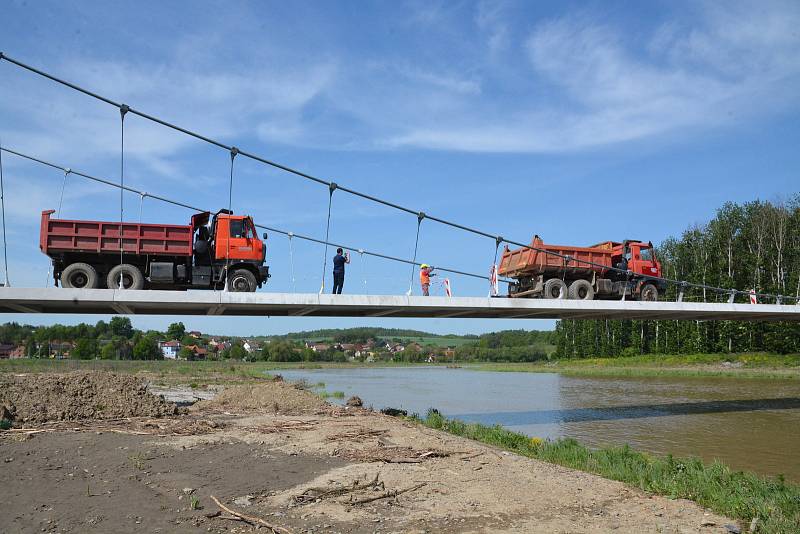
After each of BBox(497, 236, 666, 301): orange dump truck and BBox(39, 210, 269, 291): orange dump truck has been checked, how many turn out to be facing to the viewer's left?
0

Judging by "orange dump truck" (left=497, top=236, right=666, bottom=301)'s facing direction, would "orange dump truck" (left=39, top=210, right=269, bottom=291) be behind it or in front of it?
behind

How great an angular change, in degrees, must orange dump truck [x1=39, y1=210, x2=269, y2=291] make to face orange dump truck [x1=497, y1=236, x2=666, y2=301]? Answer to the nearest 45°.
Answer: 0° — it already faces it

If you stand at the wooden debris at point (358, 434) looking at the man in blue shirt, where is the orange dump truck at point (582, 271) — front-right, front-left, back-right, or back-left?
front-right

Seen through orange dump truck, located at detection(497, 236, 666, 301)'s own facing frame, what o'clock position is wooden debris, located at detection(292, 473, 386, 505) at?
The wooden debris is roughly at 5 o'clock from the orange dump truck.

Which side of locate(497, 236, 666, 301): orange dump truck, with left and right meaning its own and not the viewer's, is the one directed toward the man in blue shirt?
back

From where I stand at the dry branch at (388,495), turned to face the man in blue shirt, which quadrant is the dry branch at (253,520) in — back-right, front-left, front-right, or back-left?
back-left

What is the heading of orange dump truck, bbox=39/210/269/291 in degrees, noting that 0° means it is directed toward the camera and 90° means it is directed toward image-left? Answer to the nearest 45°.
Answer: approximately 270°

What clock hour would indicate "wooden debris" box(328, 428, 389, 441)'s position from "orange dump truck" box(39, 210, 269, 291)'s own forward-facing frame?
The wooden debris is roughly at 2 o'clock from the orange dump truck.

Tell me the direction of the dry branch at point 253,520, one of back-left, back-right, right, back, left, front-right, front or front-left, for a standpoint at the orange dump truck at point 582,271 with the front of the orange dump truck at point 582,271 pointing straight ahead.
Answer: back-right

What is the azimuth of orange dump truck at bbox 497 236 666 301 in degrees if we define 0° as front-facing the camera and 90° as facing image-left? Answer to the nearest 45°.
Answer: approximately 225°

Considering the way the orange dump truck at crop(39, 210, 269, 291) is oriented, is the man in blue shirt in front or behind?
in front

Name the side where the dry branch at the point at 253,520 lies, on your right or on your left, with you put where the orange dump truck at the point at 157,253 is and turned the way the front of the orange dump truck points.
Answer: on your right
